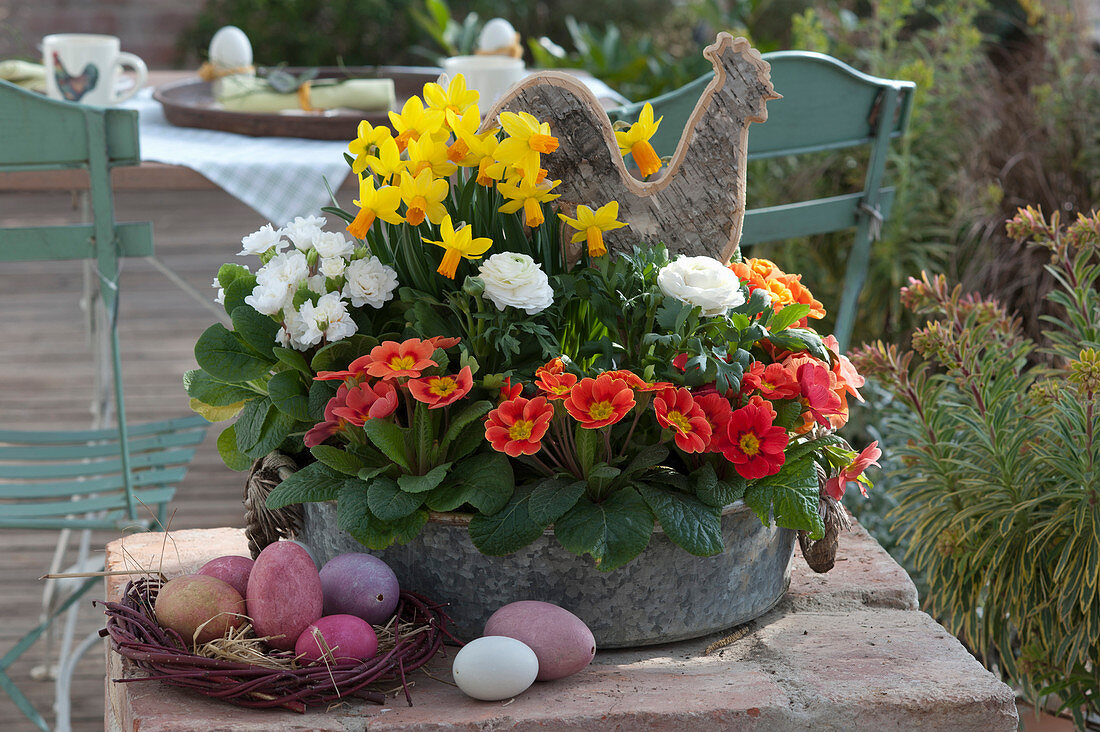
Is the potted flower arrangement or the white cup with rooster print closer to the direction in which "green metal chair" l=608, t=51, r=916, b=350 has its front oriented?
the white cup with rooster print

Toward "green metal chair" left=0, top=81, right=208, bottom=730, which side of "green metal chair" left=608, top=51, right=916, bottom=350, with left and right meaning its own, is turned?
left

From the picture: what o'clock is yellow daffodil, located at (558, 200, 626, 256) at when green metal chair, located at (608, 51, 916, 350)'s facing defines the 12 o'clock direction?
The yellow daffodil is roughly at 8 o'clock from the green metal chair.

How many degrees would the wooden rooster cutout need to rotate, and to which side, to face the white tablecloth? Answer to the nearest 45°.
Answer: approximately 135° to its left

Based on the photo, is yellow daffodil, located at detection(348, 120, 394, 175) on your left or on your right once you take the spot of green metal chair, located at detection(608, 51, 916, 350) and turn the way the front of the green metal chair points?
on your left

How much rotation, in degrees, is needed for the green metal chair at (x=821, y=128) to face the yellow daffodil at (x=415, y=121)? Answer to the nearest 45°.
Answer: approximately 90° to its left

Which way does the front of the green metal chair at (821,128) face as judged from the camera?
facing away from the viewer and to the left of the viewer

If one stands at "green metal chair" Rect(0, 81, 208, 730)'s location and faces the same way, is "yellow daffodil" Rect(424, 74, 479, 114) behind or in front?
behind

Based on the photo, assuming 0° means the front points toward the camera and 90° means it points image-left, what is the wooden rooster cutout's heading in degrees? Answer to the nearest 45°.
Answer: approximately 270°
